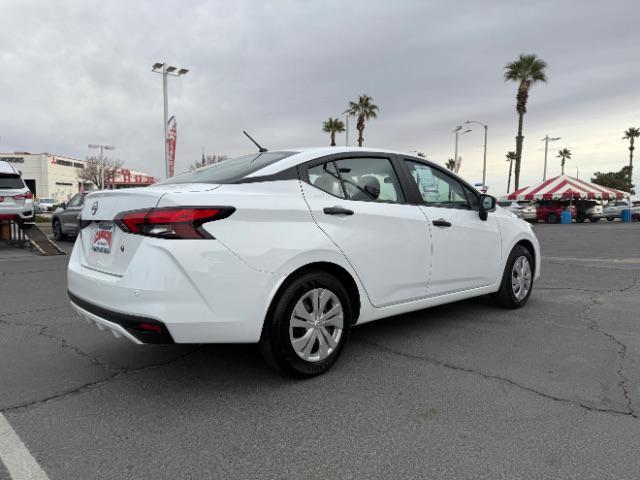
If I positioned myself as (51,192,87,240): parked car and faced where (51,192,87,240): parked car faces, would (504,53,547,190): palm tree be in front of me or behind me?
behind

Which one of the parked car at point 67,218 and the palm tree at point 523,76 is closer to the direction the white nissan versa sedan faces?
the palm tree

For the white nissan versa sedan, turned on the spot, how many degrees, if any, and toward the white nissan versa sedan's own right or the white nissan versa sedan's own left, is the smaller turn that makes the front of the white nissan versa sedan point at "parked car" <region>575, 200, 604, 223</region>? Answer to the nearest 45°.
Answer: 0° — it already faces it

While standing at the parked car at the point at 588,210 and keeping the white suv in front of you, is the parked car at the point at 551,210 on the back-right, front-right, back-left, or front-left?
front-right

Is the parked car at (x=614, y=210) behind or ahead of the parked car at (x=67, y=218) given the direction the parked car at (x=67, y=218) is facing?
behind

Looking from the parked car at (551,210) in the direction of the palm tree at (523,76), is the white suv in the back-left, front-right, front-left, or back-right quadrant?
back-left

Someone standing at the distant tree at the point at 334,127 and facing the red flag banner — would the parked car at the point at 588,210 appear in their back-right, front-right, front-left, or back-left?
front-left

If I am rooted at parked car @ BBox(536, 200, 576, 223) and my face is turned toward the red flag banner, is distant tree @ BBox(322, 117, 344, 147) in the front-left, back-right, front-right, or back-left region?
front-right

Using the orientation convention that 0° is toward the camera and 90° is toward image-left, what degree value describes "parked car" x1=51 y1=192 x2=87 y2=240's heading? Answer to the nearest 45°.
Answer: approximately 45°

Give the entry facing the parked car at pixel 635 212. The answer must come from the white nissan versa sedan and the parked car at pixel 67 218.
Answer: the white nissan versa sedan

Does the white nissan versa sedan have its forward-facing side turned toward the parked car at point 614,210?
yes

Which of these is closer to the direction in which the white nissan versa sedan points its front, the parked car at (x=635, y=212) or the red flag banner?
the parked car

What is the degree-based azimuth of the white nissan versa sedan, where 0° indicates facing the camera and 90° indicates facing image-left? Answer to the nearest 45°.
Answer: approximately 225°

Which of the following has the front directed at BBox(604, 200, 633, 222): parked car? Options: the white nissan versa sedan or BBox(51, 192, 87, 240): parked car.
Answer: the white nissan versa sedan

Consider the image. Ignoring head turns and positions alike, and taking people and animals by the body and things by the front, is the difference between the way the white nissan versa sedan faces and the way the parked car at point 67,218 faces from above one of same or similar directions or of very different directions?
very different directions
